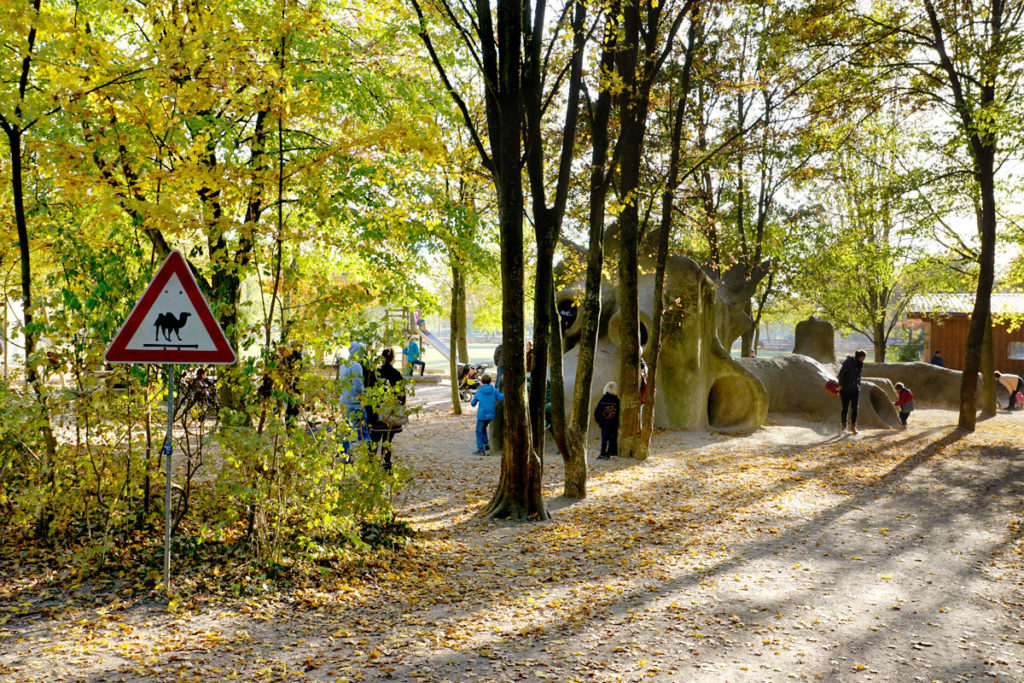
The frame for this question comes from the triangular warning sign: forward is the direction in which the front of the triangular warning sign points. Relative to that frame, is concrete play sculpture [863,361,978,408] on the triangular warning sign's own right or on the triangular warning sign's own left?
on the triangular warning sign's own left

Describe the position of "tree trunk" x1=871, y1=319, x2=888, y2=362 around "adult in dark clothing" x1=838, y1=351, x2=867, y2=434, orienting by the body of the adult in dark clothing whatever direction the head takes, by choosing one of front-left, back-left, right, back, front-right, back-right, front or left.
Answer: left

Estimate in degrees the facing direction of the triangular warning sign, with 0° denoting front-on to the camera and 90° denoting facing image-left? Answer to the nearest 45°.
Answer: approximately 0°

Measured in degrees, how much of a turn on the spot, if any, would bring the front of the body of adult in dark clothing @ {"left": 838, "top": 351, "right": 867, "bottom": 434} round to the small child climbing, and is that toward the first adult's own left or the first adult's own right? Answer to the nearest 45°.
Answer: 0° — they already face them

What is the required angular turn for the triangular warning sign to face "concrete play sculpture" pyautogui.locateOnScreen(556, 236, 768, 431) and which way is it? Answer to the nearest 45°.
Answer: approximately 135° to its left

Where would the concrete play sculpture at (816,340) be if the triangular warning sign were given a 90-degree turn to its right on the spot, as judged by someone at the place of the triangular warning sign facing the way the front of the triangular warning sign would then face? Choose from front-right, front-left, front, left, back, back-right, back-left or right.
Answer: back-right

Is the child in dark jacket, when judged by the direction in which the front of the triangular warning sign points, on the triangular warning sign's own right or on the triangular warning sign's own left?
on the triangular warning sign's own left
